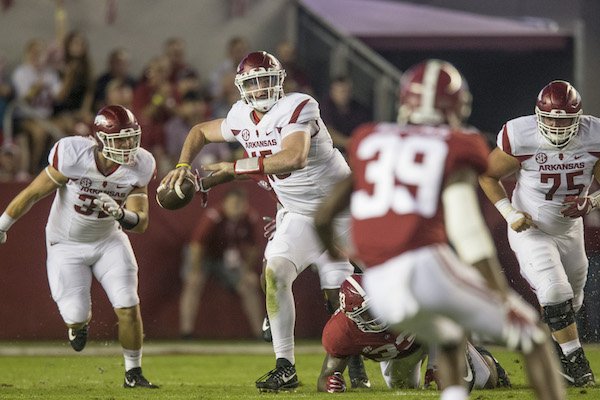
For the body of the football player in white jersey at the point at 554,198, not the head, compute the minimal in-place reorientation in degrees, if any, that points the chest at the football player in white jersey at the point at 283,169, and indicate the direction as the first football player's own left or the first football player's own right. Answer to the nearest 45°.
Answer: approximately 90° to the first football player's own right

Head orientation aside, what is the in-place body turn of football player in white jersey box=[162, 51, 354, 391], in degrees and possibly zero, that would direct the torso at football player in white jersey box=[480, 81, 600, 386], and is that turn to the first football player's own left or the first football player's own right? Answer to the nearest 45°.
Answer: approximately 135° to the first football player's own left

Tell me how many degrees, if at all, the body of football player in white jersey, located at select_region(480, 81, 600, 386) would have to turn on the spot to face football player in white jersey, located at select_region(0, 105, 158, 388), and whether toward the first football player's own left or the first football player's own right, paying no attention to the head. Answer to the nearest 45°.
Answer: approximately 90° to the first football player's own right

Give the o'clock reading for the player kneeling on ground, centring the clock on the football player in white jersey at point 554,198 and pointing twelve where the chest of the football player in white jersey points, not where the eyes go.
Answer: The player kneeling on ground is roughly at 2 o'clock from the football player in white jersey.

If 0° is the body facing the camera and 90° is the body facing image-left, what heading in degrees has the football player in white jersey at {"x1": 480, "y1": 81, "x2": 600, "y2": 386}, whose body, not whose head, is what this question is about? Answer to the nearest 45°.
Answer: approximately 0°

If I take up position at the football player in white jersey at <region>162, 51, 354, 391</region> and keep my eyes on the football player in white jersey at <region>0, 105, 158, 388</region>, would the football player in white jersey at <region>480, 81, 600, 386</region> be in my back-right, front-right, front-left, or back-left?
back-right

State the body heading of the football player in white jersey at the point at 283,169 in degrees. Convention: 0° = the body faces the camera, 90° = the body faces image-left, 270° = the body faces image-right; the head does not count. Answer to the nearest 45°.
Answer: approximately 45°
